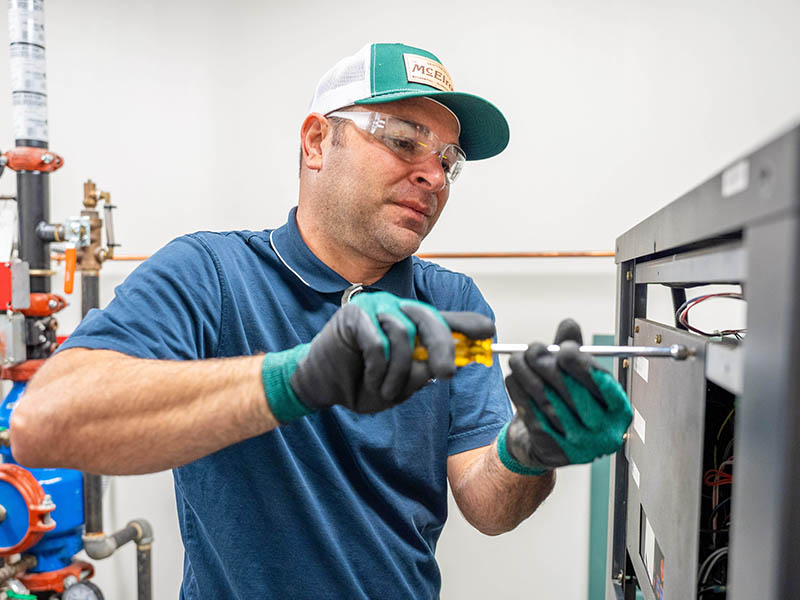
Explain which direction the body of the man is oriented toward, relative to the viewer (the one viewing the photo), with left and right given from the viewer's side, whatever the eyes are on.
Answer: facing the viewer and to the right of the viewer

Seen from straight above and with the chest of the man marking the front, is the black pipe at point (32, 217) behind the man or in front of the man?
behind

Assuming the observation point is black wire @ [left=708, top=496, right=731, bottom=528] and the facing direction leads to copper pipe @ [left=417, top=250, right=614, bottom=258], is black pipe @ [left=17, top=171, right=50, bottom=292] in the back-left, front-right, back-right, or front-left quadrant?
front-left

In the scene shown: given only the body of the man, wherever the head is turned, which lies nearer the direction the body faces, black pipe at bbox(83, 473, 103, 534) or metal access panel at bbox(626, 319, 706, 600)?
the metal access panel

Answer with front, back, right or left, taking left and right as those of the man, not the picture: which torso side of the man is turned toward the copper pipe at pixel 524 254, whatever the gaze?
left

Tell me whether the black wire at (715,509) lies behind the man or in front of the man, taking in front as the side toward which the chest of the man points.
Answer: in front

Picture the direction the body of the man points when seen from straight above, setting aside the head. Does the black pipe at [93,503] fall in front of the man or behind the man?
behind

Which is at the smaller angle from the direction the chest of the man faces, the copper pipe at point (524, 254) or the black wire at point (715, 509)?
the black wire
